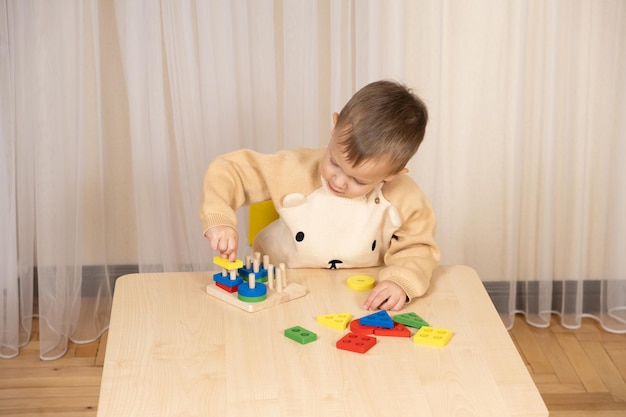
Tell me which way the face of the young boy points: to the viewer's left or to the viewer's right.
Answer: to the viewer's left

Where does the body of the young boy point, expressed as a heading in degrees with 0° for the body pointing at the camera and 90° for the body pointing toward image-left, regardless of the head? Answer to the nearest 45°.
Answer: approximately 0°

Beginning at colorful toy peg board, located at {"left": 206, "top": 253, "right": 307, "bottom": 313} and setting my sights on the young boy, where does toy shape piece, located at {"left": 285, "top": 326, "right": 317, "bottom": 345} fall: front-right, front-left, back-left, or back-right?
back-right

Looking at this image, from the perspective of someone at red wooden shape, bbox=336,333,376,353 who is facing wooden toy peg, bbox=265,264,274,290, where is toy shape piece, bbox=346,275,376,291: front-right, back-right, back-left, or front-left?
front-right
